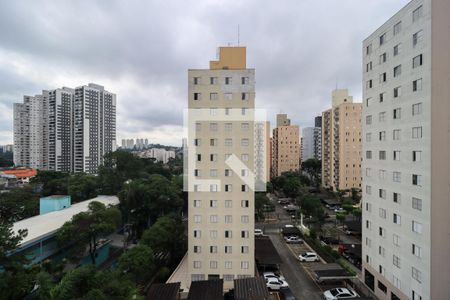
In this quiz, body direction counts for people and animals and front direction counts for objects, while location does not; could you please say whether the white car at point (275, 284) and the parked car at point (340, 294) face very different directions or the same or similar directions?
very different directions

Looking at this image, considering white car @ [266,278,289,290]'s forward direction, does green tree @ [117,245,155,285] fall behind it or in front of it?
behind

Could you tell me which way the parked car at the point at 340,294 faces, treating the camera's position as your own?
facing to the left of the viewer

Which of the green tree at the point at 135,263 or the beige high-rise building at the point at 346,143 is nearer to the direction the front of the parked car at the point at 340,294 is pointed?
the green tree

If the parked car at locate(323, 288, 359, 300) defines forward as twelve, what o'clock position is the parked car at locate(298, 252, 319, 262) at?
the parked car at locate(298, 252, 319, 262) is roughly at 2 o'clock from the parked car at locate(323, 288, 359, 300).
